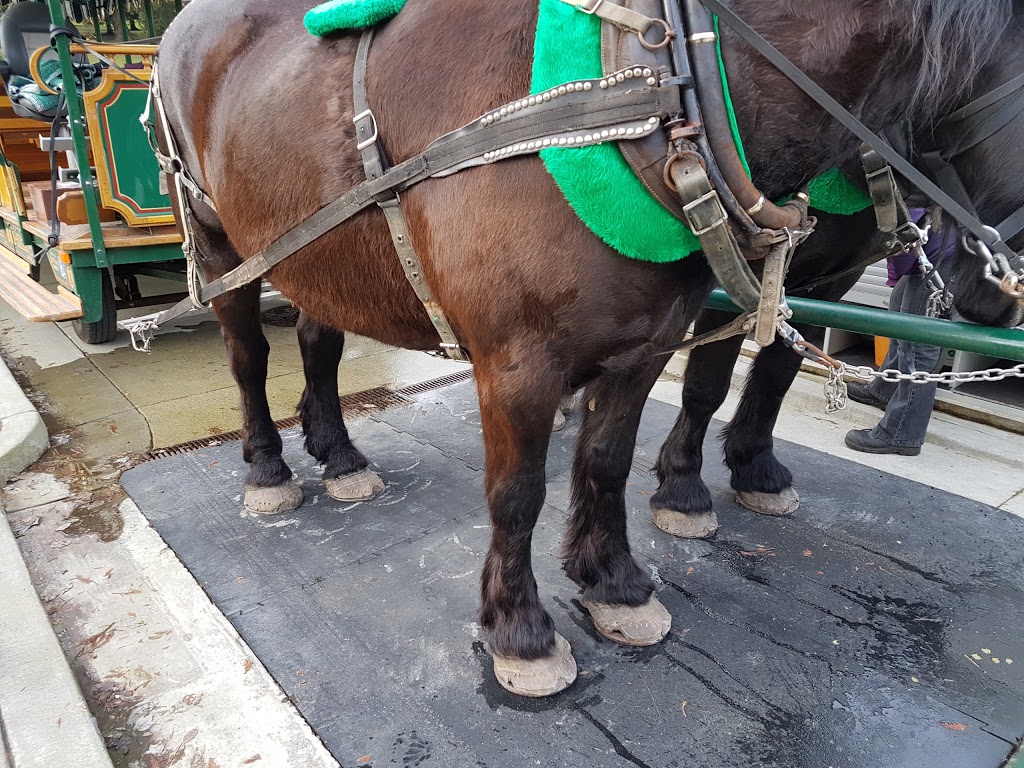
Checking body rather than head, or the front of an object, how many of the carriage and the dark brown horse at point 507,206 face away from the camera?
0

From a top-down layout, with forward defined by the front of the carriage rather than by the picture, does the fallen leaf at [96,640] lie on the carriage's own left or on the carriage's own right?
on the carriage's own right

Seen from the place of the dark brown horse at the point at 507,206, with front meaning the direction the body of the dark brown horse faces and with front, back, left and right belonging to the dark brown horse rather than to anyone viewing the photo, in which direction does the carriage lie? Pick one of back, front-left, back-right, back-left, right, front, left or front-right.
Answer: back

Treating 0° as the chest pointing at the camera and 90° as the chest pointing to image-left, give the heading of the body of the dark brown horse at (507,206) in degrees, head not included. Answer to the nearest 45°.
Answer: approximately 315°

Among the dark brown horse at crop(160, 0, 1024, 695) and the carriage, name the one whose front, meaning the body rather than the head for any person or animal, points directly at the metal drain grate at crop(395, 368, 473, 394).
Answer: the carriage

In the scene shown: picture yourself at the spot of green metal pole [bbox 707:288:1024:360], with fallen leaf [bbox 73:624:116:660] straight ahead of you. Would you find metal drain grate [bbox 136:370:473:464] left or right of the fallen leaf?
right

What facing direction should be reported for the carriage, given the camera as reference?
facing the viewer and to the right of the viewer
